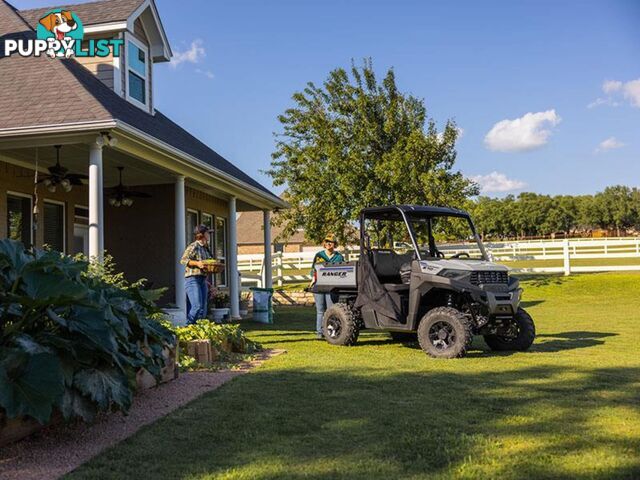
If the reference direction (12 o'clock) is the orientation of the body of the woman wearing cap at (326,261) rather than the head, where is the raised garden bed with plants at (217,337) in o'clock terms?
The raised garden bed with plants is roughly at 1 o'clock from the woman wearing cap.

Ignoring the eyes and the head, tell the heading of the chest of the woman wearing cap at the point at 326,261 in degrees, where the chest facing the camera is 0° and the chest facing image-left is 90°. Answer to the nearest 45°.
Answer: approximately 0°

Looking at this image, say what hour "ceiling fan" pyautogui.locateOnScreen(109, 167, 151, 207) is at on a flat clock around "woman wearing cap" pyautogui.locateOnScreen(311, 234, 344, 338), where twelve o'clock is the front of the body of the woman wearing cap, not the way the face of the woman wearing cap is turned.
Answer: The ceiling fan is roughly at 4 o'clock from the woman wearing cap.

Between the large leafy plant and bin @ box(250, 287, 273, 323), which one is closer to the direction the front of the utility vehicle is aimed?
the large leafy plant

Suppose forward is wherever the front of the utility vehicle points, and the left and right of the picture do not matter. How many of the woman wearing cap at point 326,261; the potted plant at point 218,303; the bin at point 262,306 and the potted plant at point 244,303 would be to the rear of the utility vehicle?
4

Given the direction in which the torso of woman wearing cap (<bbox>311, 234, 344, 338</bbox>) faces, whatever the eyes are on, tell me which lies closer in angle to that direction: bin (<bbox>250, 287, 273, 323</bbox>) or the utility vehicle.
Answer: the utility vehicle

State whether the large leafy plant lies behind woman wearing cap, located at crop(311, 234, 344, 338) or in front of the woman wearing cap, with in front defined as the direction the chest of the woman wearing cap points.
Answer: in front

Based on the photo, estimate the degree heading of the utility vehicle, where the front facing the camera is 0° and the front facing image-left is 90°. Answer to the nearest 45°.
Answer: approximately 315°

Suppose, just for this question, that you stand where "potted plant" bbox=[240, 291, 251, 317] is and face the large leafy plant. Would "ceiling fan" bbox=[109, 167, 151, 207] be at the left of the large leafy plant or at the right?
right

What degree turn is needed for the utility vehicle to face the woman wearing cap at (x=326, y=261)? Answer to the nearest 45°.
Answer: approximately 180°

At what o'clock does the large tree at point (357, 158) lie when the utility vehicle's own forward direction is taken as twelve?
The large tree is roughly at 7 o'clock from the utility vehicle.
